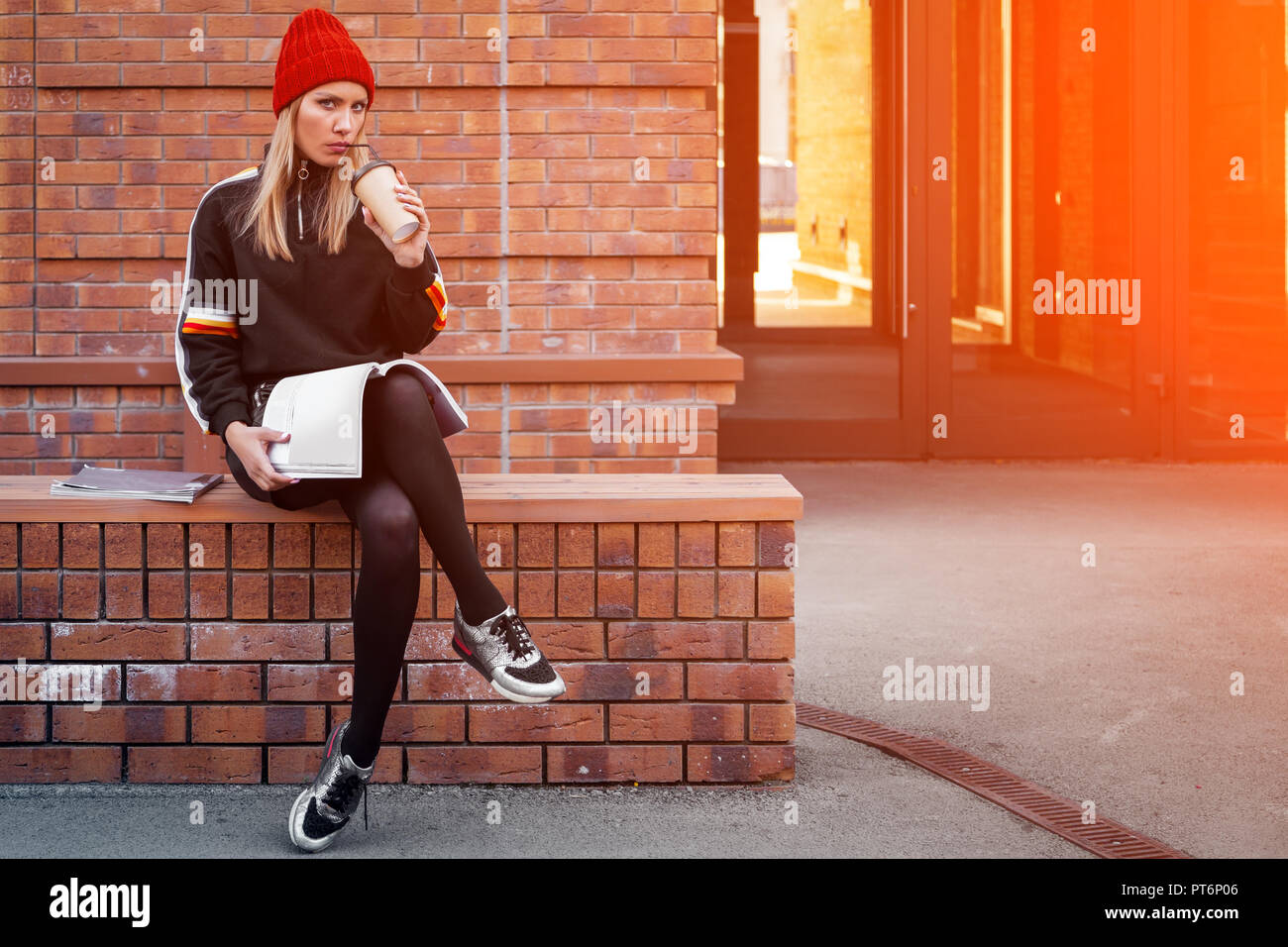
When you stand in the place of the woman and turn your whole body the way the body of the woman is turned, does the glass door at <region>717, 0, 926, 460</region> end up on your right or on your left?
on your left

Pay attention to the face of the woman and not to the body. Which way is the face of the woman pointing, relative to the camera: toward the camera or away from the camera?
toward the camera

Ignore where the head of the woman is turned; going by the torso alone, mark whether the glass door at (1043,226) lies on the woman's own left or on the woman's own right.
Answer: on the woman's own left

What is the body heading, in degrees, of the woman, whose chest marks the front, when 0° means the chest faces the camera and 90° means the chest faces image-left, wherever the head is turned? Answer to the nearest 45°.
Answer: approximately 315°
